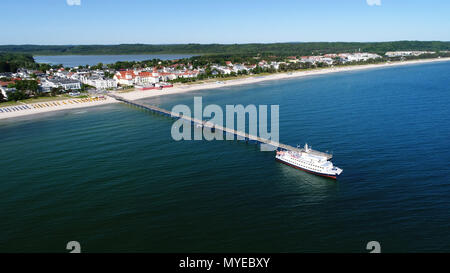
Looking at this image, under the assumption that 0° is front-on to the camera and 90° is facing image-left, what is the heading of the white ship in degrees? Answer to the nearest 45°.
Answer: approximately 315°
